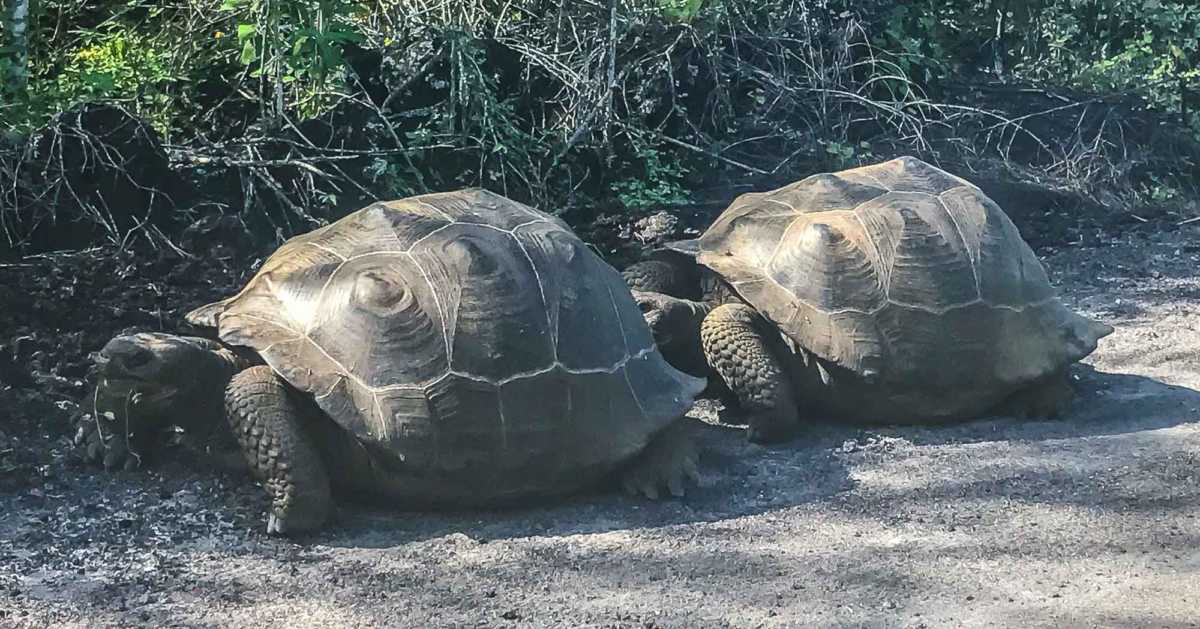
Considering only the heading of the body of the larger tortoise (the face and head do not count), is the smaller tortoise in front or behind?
behind

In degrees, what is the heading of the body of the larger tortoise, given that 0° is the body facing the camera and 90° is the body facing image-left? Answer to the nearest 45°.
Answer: approximately 90°
